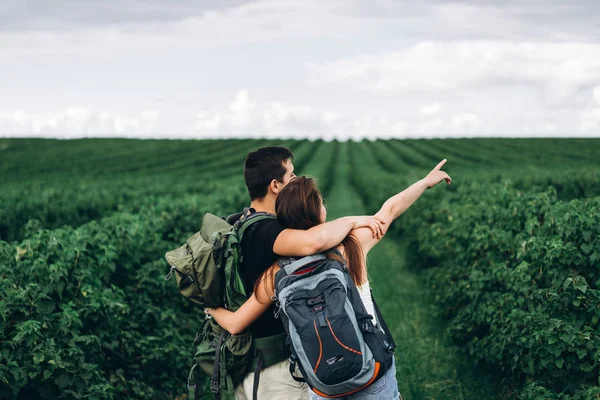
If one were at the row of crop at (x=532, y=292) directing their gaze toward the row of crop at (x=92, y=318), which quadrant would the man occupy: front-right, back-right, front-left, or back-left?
front-left

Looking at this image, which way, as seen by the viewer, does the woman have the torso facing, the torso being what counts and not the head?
away from the camera

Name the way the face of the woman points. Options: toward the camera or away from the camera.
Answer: away from the camera

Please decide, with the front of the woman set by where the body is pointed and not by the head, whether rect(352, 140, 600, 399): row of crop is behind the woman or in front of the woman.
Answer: in front

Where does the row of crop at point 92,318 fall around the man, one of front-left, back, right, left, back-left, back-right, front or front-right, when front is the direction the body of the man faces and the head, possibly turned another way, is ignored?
left

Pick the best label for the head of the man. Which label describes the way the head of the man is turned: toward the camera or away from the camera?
away from the camera

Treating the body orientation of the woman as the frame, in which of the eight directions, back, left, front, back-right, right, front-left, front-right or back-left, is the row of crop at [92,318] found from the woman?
front-left

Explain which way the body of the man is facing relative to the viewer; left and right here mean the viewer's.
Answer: facing away from the viewer and to the right of the viewer

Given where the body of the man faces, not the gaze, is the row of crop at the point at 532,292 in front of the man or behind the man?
in front
